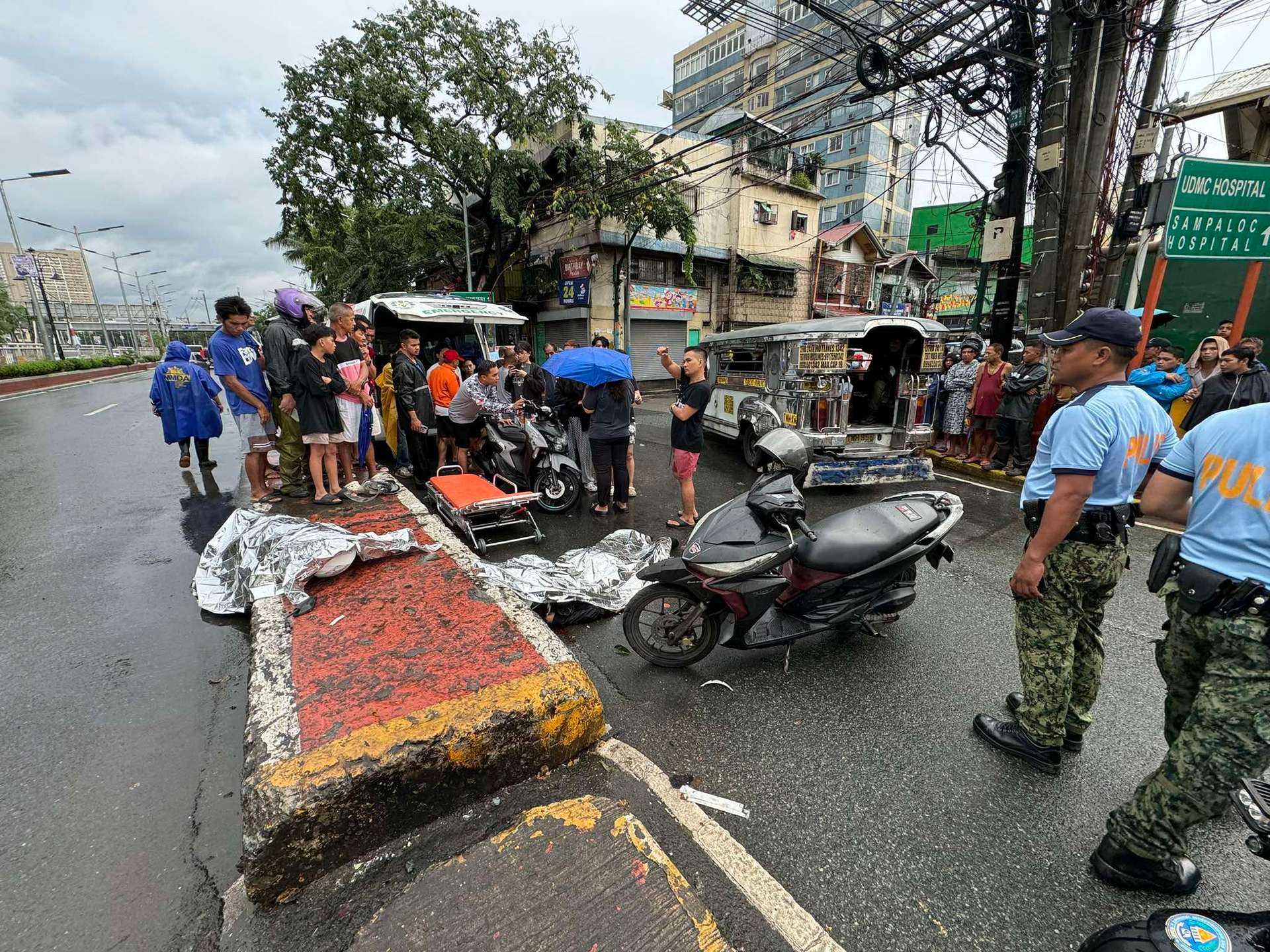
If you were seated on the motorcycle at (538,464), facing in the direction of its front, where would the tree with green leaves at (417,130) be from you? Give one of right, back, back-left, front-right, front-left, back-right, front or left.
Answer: back-left

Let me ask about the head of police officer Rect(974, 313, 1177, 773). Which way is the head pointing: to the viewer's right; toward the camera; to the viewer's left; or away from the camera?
to the viewer's left

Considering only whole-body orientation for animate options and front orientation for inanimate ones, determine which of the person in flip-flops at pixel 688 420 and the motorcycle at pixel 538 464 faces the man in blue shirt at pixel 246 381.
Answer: the person in flip-flops

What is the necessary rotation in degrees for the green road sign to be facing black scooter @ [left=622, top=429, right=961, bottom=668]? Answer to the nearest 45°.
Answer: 0° — it already faces it

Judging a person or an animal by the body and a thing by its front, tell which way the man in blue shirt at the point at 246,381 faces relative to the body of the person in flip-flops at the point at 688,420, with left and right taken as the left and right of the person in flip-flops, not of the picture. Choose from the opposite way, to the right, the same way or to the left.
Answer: the opposite way

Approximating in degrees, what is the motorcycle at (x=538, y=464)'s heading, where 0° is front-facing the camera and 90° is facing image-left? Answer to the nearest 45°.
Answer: approximately 315°

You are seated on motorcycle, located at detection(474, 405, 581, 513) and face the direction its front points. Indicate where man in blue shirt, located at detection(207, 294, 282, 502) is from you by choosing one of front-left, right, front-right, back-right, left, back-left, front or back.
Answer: back-right

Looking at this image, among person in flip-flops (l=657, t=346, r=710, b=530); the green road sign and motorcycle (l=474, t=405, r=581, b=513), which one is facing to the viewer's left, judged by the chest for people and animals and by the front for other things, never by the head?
the person in flip-flops

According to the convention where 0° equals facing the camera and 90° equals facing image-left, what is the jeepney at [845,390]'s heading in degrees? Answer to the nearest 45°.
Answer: approximately 135°

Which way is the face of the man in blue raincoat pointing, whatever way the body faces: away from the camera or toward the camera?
away from the camera

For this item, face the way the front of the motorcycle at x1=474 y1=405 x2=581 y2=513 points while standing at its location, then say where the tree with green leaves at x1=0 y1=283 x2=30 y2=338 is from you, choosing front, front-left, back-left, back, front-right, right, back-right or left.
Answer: back

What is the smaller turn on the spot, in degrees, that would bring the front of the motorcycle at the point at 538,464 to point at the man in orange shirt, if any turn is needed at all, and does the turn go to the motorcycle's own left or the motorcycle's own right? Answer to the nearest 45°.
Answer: approximately 180°
